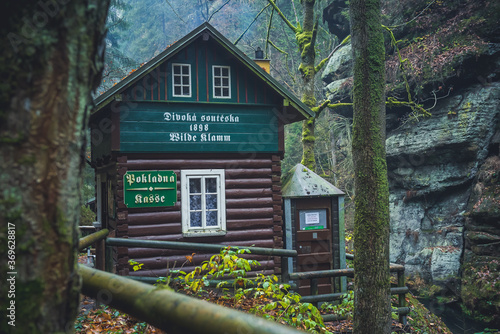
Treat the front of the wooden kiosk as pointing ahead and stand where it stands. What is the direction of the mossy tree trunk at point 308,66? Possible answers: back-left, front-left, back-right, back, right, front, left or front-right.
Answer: back

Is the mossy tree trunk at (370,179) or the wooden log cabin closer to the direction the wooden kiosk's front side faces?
the mossy tree trunk

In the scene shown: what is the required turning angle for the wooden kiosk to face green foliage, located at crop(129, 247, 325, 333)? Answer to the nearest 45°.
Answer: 0° — it already faces it

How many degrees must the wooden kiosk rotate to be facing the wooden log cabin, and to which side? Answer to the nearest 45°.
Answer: approximately 90° to its right

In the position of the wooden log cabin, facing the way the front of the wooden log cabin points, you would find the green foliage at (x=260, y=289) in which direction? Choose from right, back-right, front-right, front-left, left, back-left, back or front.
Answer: front

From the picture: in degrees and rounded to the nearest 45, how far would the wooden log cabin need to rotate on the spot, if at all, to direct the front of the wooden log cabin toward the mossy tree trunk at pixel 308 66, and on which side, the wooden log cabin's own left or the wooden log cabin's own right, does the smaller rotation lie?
approximately 135° to the wooden log cabin's own left

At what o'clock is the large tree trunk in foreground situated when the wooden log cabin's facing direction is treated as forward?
The large tree trunk in foreground is roughly at 12 o'clock from the wooden log cabin.

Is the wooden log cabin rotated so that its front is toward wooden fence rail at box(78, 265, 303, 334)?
yes

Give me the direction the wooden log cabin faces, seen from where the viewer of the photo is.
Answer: facing the viewer

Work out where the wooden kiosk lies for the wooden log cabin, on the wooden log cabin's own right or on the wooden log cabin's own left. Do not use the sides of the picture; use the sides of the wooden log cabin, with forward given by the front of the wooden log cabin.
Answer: on the wooden log cabin's own left

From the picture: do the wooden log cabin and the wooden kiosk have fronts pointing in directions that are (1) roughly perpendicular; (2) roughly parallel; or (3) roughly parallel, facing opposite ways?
roughly parallel

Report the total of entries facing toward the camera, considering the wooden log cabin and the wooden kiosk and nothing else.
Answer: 2

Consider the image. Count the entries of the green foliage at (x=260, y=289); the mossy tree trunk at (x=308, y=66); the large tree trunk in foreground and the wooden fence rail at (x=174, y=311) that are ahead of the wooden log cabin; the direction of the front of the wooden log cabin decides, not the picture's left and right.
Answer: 3

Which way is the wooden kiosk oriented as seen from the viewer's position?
toward the camera

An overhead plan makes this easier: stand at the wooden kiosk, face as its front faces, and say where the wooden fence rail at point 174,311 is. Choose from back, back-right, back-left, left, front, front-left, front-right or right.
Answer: front
